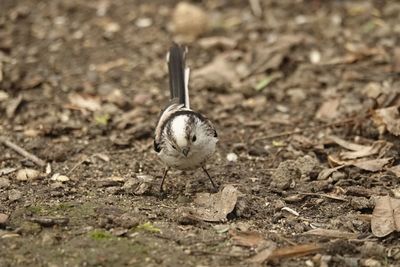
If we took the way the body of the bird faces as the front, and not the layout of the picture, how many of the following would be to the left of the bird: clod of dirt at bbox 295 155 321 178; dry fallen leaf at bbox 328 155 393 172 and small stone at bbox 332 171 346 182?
3

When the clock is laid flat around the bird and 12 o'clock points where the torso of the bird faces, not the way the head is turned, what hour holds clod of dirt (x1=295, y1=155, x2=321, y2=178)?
The clod of dirt is roughly at 9 o'clock from the bird.

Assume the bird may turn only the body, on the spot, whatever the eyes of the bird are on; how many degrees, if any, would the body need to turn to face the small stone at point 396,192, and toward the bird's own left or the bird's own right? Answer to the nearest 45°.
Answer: approximately 90° to the bird's own left

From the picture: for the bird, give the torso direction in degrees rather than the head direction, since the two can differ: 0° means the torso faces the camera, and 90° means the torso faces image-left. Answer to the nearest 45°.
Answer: approximately 0°

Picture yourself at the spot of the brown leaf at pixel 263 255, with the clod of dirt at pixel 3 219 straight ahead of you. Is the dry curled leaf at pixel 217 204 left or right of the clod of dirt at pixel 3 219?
right

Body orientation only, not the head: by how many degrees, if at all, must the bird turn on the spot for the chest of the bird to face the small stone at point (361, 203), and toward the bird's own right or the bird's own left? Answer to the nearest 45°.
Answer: approximately 45° to the bird's own left

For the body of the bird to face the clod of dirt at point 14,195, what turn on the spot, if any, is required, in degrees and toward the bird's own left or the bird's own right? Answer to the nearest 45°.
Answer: approximately 90° to the bird's own right

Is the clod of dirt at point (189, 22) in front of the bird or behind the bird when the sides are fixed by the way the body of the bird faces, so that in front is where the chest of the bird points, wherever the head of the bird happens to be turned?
behind

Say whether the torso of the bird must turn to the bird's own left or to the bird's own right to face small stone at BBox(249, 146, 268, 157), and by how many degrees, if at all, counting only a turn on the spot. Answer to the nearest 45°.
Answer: approximately 135° to the bird's own left

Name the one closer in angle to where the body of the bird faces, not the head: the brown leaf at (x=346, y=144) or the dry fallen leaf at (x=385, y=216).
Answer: the dry fallen leaf

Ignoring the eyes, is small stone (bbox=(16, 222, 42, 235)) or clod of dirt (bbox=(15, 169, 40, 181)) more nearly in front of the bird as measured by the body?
the small stone

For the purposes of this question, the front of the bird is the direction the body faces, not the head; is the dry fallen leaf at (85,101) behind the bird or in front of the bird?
behind

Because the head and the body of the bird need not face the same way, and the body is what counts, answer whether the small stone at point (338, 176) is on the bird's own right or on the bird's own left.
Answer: on the bird's own left
